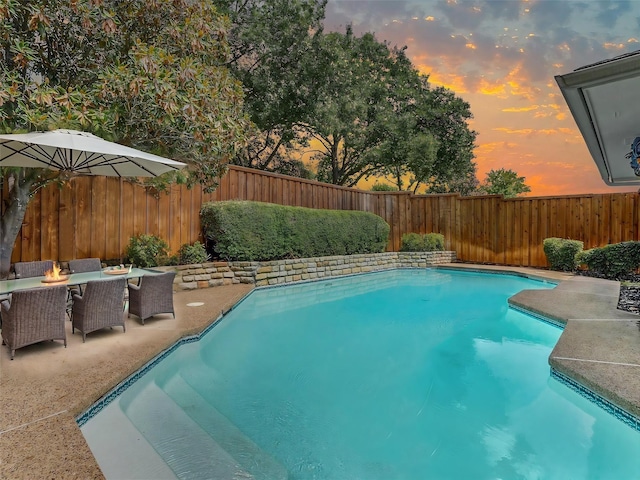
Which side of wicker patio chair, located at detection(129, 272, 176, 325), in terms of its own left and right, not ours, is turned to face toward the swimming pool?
back

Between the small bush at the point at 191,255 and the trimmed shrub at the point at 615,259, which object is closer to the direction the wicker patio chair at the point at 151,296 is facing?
the small bush

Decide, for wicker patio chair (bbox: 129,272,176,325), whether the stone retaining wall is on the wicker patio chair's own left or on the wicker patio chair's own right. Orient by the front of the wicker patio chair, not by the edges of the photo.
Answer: on the wicker patio chair's own right

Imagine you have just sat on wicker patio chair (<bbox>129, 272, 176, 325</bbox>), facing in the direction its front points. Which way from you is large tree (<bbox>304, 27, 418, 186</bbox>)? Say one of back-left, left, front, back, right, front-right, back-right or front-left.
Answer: right

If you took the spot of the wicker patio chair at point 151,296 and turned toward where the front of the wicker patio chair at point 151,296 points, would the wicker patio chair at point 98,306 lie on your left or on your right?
on your left

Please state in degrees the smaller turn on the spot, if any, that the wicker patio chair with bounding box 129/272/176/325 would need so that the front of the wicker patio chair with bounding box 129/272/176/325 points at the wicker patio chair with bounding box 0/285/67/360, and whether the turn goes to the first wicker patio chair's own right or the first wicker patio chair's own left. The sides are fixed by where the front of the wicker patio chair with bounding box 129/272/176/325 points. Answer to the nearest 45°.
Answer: approximately 90° to the first wicker patio chair's own left

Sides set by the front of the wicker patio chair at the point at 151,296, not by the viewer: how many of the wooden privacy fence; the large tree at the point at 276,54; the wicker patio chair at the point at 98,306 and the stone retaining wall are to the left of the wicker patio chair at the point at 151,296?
1

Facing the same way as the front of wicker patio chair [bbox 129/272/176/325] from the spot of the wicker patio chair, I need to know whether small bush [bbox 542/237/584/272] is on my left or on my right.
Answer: on my right

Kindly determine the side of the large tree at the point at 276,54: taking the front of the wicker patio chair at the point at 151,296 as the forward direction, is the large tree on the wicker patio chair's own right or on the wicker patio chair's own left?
on the wicker patio chair's own right

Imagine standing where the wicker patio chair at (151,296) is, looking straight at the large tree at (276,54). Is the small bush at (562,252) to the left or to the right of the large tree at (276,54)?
right

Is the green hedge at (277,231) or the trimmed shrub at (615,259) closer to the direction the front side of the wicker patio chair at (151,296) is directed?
the green hedge

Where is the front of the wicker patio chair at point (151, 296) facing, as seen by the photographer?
facing away from the viewer and to the left of the viewer

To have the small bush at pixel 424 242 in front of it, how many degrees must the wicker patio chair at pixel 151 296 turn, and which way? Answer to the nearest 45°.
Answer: approximately 90° to its right

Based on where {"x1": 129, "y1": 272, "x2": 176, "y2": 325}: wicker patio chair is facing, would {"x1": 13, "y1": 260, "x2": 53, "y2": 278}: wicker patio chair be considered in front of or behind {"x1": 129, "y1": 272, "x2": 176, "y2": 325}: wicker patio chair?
in front

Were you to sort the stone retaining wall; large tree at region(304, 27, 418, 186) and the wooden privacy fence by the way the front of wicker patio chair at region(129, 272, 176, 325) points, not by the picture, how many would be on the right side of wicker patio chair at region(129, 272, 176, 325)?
3

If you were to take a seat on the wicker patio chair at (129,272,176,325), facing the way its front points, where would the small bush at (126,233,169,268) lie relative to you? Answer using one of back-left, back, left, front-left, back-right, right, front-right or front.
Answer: front-right
